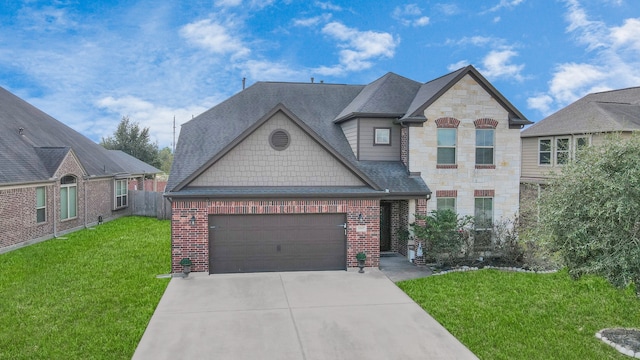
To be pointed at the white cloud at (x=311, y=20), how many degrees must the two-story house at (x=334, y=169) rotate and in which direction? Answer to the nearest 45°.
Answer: approximately 180°

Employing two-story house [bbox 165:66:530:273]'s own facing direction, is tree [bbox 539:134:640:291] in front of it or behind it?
in front

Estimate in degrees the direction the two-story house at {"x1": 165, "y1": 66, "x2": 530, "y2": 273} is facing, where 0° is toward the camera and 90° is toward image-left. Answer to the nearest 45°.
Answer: approximately 0°

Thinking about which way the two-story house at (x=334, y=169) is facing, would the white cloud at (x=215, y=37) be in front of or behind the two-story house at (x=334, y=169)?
behind

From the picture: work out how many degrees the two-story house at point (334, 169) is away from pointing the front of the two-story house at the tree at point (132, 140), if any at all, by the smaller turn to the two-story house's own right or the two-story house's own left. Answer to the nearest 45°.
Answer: approximately 135° to the two-story house's own right
